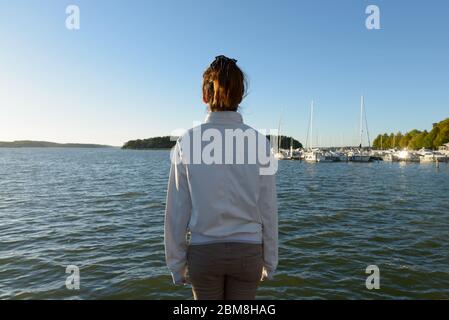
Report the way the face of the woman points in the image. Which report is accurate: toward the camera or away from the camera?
away from the camera

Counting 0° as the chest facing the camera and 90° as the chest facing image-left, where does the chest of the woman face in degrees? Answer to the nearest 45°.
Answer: approximately 180°
